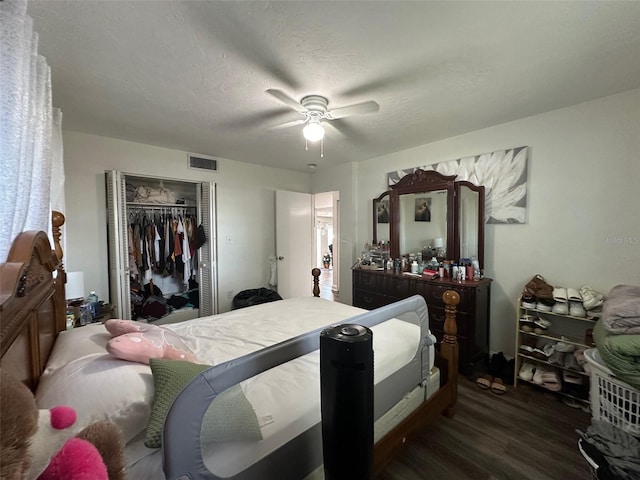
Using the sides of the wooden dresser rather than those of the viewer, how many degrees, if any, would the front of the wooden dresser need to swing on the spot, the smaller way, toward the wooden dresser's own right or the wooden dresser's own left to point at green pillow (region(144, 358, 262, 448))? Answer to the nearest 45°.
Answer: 0° — it already faces it

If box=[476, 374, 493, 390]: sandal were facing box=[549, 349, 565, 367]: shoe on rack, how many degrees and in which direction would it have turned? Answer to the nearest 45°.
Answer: approximately 135° to its left

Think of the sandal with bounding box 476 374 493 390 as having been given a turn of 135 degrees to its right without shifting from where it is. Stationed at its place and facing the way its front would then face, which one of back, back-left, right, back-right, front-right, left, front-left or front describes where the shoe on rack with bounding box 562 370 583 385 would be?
right

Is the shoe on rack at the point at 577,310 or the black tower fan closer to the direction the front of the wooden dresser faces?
the black tower fan

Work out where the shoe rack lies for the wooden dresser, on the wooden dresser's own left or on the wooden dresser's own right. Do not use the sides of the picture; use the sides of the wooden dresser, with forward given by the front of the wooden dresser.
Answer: on the wooden dresser's own left

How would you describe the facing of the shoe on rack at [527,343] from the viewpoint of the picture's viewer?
facing the viewer and to the left of the viewer
